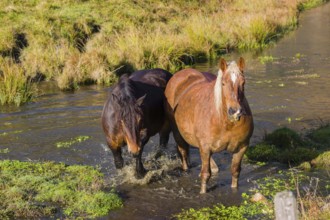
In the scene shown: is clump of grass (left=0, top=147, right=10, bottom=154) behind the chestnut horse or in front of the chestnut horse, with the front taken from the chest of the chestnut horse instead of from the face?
behind

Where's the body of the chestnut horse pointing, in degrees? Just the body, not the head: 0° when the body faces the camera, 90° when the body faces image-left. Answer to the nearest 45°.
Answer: approximately 315°

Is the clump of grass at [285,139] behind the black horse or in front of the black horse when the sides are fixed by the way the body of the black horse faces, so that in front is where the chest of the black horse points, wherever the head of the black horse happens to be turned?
behind

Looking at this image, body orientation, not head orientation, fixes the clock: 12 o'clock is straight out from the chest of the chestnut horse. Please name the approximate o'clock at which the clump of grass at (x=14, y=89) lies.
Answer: The clump of grass is roughly at 6 o'clock from the chestnut horse.

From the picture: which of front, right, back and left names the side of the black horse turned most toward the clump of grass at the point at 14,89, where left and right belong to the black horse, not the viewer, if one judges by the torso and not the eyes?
right

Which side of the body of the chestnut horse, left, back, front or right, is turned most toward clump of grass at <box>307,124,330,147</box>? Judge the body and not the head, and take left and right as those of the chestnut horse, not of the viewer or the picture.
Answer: left

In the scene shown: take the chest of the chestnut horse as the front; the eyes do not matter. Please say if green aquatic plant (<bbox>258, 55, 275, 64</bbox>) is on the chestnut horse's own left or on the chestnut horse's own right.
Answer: on the chestnut horse's own left

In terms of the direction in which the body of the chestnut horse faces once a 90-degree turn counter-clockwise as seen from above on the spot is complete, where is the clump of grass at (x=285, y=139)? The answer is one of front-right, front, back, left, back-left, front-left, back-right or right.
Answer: front

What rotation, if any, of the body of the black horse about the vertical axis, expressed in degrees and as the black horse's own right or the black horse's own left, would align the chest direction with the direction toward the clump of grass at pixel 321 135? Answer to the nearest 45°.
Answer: approximately 135° to the black horse's own left

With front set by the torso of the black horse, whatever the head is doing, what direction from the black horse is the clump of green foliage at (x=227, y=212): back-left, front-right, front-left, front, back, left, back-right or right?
left
